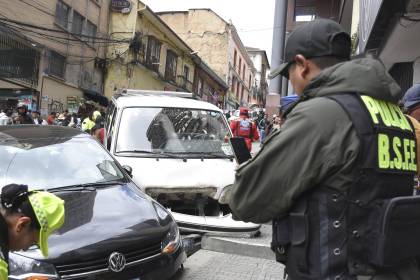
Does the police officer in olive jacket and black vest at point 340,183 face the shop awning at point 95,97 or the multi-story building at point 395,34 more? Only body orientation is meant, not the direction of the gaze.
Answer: the shop awning

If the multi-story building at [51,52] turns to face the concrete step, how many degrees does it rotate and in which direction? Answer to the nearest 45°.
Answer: approximately 45° to its right

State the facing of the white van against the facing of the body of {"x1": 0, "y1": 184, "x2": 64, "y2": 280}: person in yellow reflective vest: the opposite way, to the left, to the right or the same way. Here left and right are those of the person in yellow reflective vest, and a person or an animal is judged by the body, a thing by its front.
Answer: to the right

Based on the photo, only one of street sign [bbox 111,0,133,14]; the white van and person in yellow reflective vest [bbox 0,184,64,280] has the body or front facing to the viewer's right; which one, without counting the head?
the person in yellow reflective vest

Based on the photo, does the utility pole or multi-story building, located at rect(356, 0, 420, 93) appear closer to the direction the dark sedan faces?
the multi-story building

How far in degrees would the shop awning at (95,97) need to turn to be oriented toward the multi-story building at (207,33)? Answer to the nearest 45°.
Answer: approximately 90° to its left

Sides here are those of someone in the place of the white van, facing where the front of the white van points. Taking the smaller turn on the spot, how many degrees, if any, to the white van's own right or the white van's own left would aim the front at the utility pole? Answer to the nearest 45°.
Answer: approximately 180°

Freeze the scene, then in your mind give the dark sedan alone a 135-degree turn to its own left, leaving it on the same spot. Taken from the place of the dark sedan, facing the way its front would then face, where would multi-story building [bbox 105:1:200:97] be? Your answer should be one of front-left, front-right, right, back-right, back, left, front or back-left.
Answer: front

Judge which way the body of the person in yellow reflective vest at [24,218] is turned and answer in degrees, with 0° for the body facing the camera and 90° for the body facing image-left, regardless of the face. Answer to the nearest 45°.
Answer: approximately 270°

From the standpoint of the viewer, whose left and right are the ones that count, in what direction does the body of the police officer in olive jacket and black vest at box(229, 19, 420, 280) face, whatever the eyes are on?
facing away from the viewer and to the left of the viewer
